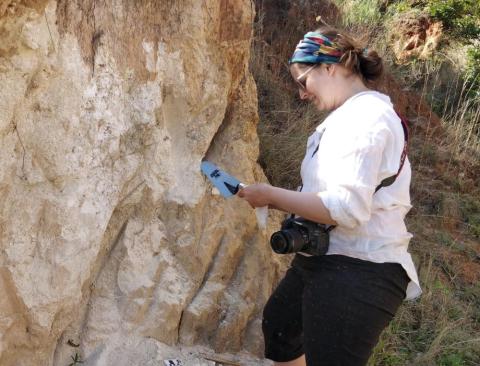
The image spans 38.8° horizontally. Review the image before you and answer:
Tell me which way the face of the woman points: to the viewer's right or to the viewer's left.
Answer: to the viewer's left

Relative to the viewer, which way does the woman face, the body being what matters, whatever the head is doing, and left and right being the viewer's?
facing to the left of the viewer
